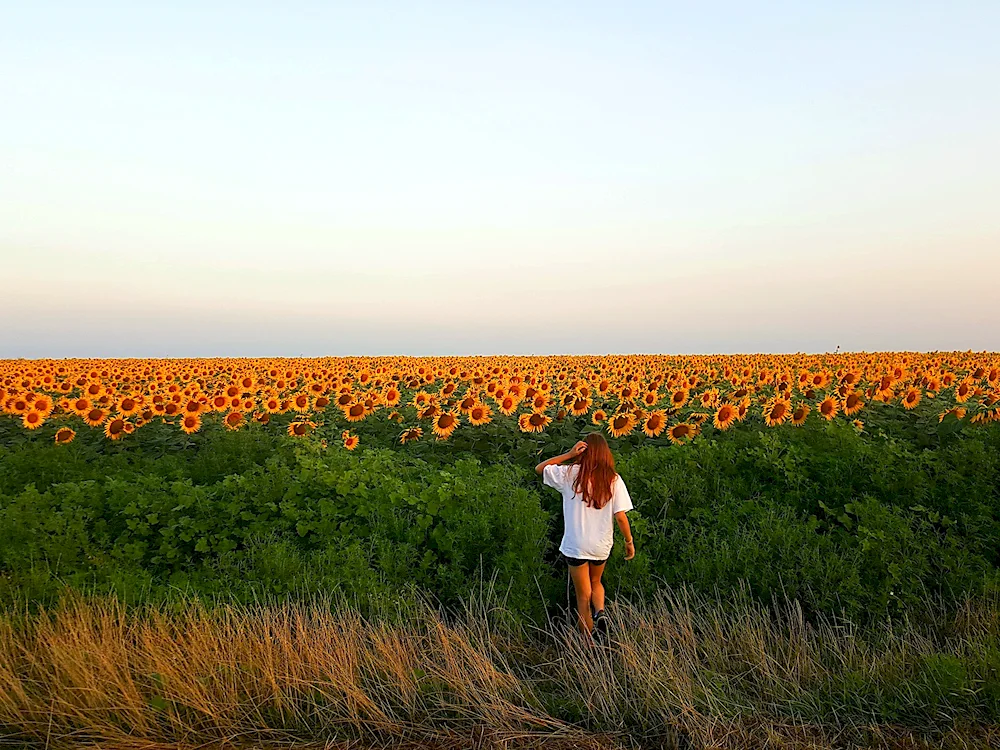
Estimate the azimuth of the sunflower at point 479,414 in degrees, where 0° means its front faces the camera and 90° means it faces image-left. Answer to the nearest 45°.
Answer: approximately 0°

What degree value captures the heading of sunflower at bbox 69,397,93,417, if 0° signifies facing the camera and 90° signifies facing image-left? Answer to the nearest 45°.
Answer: approximately 0°

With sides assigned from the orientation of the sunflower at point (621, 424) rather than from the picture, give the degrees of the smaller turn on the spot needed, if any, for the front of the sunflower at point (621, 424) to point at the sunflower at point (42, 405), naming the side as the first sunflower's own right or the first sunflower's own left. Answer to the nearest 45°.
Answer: approximately 90° to the first sunflower's own right

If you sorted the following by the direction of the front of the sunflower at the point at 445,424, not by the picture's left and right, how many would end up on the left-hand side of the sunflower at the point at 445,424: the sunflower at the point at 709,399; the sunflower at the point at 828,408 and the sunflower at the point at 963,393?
3

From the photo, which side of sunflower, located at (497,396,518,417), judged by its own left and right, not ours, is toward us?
front

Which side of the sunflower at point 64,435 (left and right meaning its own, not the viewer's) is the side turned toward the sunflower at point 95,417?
back

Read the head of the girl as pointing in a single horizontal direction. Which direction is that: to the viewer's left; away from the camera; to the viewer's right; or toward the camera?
away from the camera

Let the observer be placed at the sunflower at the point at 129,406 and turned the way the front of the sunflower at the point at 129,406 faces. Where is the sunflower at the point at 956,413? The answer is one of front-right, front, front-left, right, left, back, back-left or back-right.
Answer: front-left

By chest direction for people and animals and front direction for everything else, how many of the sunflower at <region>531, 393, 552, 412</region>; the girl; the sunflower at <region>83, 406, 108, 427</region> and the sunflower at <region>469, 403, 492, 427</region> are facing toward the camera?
3

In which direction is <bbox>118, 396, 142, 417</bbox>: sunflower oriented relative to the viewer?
toward the camera

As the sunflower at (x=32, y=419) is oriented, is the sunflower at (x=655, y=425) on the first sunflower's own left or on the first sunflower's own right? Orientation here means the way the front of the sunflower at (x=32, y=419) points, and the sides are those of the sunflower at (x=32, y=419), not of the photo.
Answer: on the first sunflower's own left

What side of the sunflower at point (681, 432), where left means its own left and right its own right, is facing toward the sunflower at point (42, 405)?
right
